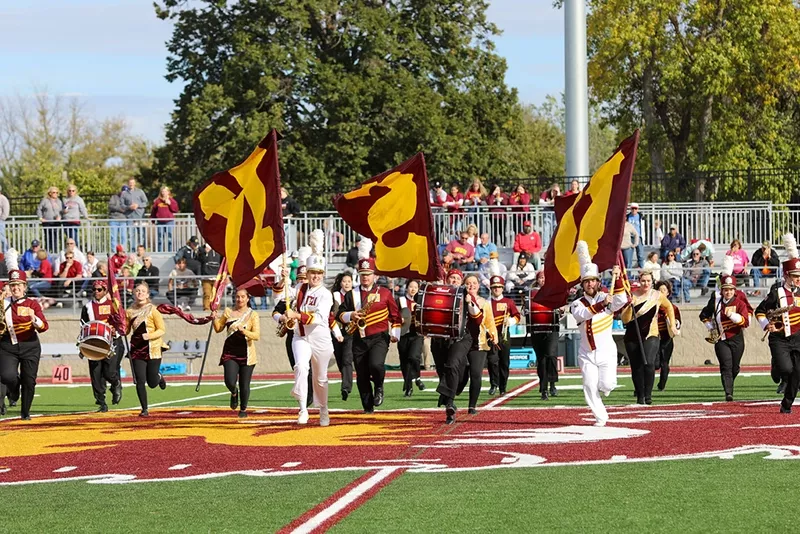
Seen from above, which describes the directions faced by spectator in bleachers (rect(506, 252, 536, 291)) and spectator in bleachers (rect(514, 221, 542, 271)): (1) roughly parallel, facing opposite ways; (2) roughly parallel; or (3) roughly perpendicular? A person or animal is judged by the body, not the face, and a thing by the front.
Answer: roughly parallel

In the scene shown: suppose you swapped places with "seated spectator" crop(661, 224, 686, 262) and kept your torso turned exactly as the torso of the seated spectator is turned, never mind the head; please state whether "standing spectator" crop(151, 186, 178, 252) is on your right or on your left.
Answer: on your right

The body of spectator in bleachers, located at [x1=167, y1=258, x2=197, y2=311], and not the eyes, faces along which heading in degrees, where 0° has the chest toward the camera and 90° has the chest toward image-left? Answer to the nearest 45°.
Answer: approximately 0°

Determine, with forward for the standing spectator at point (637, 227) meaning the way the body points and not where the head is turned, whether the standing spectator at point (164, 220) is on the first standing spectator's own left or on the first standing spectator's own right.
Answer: on the first standing spectator's own right

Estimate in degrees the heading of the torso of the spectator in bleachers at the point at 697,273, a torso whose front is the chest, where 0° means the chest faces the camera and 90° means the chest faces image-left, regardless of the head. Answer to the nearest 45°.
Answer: approximately 0°

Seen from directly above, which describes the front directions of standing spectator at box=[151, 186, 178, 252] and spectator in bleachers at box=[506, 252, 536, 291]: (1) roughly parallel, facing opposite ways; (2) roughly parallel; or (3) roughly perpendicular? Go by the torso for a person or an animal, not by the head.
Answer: roughly parallel

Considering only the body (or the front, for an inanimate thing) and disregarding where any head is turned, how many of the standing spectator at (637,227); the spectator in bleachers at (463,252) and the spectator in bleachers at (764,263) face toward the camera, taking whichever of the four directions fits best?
3

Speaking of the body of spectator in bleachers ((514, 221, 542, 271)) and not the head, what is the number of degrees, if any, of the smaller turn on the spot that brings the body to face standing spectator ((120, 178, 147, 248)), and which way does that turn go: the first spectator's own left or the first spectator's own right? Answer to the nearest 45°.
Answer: approximately 90° to the first spectator's own right

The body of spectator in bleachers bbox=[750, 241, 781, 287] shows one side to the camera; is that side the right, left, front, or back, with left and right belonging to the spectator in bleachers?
front

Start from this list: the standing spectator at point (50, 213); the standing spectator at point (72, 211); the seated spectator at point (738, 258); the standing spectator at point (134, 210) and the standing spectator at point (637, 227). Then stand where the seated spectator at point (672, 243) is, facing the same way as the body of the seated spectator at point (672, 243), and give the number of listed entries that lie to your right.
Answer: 4

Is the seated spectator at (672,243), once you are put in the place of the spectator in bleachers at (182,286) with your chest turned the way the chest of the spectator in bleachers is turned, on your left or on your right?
on your left

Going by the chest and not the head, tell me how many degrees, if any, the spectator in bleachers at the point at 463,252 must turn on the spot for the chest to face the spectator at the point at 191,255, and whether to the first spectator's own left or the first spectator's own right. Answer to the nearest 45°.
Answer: approximately 90° to the first spectator's own right

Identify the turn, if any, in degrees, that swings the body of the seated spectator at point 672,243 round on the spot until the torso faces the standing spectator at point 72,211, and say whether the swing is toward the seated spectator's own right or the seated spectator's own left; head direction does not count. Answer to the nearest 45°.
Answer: approximately 90° to the seated spectator's own right

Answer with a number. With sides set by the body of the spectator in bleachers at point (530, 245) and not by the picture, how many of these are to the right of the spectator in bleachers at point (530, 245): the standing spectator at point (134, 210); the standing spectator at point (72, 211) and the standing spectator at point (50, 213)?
3

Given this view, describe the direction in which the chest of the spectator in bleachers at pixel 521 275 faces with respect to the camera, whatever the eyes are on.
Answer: toward the camera

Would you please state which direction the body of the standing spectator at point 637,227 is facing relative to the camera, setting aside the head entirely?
toward the camera

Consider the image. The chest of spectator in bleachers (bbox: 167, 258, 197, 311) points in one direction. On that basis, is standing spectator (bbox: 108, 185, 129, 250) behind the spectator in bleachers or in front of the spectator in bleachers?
behind

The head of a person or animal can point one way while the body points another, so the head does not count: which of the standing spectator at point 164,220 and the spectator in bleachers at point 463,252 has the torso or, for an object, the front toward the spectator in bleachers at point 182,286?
the standing spectator

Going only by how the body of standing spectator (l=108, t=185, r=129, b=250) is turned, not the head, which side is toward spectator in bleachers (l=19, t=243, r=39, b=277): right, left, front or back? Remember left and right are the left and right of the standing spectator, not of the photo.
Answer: back

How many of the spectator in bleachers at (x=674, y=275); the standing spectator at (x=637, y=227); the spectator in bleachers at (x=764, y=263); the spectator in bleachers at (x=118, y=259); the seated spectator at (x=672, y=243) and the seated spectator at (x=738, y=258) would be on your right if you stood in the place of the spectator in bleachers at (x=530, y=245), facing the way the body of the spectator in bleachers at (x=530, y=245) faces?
1

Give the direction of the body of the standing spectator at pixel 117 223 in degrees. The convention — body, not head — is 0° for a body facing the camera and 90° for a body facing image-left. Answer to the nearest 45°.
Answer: approximately 315°
